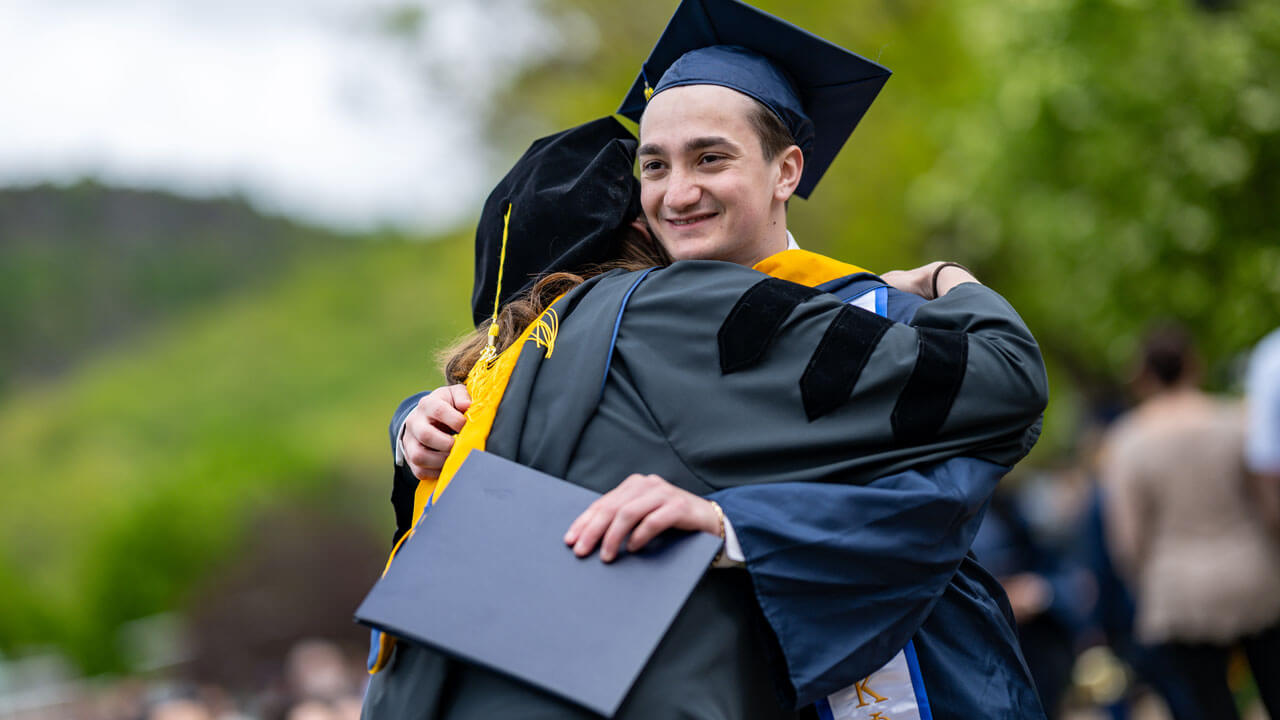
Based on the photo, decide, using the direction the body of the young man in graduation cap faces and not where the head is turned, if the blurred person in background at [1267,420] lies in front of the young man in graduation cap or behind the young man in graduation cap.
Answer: behind

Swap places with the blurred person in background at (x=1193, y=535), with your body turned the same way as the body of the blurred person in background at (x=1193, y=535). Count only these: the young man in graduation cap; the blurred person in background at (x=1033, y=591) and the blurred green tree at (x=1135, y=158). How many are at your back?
1

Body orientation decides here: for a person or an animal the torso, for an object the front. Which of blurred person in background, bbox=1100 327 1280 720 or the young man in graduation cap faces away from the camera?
the blurred person in background

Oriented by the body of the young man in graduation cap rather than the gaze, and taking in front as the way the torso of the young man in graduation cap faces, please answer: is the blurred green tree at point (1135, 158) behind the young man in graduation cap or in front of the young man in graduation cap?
behind

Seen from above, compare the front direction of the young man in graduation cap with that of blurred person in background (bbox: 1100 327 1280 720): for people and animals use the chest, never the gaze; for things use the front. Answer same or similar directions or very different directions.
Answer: very different directions

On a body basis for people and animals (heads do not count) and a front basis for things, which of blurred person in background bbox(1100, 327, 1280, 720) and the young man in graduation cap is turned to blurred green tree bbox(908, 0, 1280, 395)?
the blurred person in background

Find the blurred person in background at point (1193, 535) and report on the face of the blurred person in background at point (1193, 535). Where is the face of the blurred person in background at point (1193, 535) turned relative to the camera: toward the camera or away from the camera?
away from the camera

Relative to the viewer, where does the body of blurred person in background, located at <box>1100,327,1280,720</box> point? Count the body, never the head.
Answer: away from the camera

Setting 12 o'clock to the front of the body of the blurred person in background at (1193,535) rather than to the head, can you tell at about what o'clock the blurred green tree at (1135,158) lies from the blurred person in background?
The blurred green tree is roughly at 12 o'clock from the blurred person in background.

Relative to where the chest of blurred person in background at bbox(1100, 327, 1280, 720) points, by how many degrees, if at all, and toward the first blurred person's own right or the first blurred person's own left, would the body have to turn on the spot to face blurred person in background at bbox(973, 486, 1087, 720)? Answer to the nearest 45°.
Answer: approximately 45° to the first blurred person's own left

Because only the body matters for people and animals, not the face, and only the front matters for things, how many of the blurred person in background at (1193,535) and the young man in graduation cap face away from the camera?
1

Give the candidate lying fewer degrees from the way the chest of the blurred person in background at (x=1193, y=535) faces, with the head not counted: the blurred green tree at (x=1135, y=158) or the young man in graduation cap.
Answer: the blurred green tree
